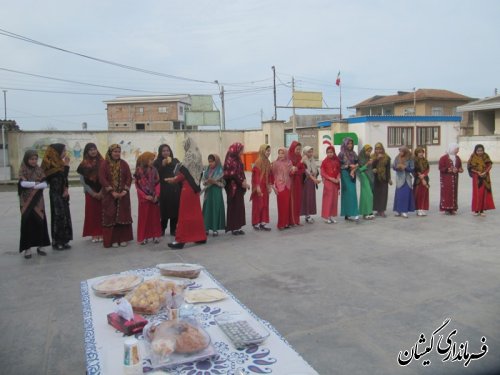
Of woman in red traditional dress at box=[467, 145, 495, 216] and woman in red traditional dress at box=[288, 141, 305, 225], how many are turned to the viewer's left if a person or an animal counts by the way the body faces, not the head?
0

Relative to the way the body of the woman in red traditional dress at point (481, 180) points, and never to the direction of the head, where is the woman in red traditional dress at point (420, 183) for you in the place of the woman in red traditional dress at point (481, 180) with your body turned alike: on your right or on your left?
on your right

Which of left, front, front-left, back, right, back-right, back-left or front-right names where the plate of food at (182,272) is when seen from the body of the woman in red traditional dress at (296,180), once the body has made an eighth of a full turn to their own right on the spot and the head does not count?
front

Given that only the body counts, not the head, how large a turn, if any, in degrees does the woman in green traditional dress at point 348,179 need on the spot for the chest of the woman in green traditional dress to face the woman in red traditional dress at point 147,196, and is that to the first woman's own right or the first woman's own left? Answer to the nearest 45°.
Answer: approximately 90° to the first woman's own right

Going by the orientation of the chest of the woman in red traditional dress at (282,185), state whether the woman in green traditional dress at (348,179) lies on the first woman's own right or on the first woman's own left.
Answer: on the first woman's own left

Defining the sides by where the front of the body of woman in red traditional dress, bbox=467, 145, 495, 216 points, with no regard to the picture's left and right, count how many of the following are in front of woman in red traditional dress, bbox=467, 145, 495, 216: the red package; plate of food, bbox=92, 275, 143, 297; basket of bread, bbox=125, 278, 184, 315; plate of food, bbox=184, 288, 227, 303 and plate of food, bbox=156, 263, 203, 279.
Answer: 5

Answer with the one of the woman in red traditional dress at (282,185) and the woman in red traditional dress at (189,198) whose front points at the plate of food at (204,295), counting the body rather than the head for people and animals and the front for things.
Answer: the woman in red traditional dress at (282,185)

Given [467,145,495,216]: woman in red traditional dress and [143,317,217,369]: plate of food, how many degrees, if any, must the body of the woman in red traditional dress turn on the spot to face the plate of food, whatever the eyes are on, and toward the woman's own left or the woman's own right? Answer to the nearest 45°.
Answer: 0° — they already face it

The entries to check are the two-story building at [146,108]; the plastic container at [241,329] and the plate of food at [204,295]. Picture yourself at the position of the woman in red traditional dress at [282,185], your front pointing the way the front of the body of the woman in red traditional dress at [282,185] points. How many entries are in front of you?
2

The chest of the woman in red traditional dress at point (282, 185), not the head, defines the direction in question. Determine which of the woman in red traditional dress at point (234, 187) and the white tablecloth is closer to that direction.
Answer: the white tablecloth

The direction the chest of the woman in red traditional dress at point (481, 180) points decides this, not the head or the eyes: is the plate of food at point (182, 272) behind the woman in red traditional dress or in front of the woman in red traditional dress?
in front

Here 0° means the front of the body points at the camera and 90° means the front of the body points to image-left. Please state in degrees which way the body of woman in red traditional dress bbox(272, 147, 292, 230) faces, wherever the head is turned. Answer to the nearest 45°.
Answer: approximately 0°

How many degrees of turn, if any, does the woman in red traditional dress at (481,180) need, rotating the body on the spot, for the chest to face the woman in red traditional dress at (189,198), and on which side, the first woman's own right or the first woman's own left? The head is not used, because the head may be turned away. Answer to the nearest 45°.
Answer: approximately 45° to the first woman's own right

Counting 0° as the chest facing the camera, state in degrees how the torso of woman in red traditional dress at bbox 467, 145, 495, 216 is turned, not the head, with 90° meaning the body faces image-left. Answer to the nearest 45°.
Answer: approximately 0°

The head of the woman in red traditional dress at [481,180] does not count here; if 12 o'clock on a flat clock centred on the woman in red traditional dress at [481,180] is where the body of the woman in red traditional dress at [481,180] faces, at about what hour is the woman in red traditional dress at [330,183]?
the woman in red traditional dress at [330,183] is roughly at 2 o'clock from the woman in red traditional dress at [481,180].

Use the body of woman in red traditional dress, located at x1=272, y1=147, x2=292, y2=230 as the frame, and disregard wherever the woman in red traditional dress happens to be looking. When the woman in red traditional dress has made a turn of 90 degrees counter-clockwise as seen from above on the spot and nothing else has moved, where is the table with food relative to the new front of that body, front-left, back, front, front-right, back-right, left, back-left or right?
right

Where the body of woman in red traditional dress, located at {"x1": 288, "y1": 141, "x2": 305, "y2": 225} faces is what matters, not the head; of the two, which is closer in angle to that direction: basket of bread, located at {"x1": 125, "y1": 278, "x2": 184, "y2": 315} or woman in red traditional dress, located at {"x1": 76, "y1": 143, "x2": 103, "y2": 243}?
the basket of bread
